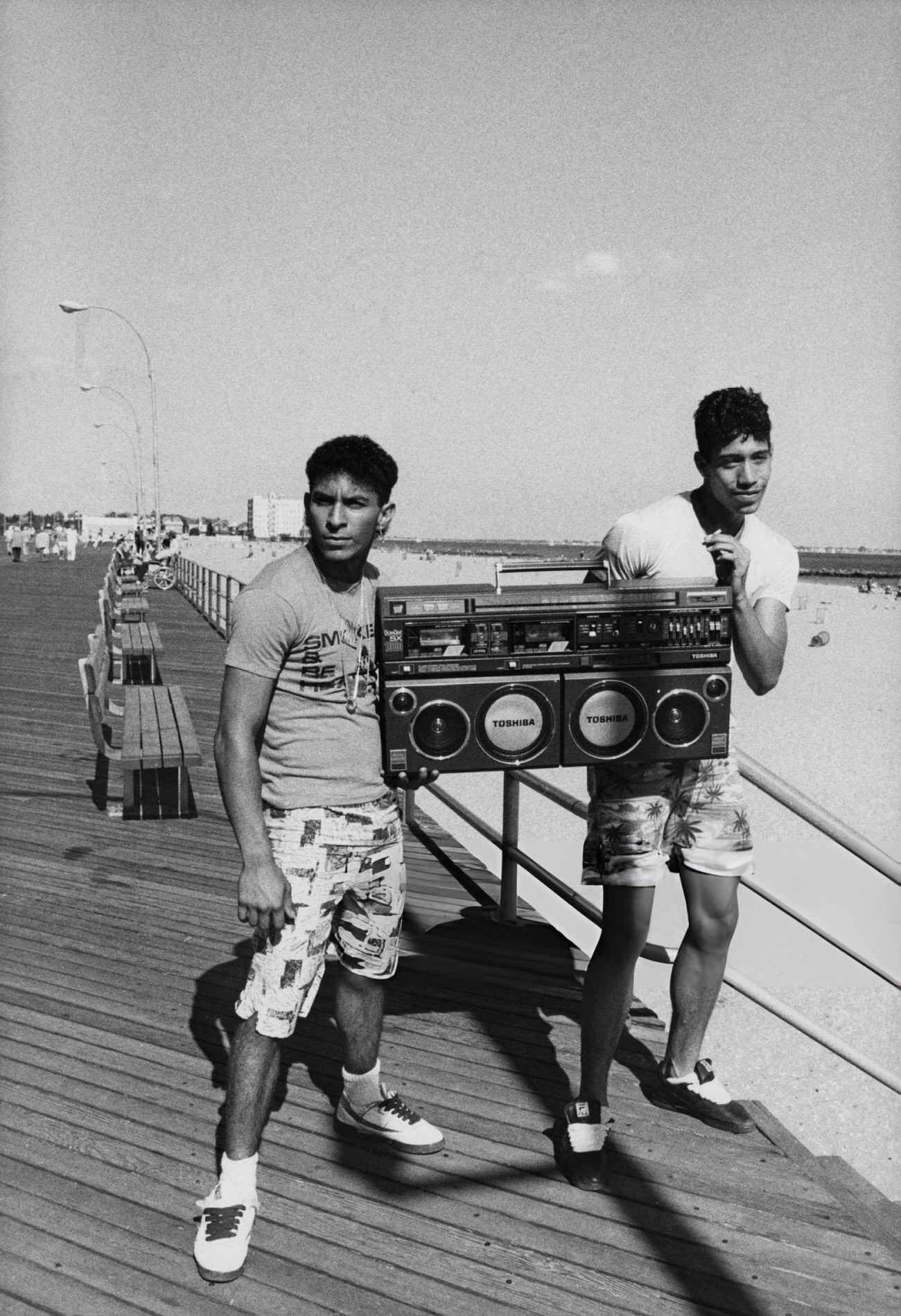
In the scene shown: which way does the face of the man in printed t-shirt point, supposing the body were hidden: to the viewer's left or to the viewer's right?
to the viewer's left

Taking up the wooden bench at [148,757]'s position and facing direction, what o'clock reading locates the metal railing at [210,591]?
The metal railing is roughly at 9 o'clock from the wooden bench.

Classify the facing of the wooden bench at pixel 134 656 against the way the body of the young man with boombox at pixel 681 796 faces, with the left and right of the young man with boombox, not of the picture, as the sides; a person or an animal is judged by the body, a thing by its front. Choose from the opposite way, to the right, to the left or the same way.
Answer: to the left

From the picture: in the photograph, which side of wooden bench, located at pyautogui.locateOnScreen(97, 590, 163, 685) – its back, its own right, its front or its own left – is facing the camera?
right

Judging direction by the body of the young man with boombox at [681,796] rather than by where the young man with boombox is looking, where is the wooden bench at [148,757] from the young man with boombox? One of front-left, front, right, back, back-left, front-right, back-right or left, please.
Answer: back

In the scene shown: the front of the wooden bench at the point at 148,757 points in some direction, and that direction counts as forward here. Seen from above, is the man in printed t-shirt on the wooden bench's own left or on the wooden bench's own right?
on the wooden bench's own right

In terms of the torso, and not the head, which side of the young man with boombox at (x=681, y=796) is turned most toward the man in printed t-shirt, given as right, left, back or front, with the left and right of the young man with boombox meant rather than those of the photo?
right

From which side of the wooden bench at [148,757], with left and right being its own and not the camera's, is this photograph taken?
right

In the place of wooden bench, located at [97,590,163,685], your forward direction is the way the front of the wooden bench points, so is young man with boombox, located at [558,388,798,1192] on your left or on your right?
on your right

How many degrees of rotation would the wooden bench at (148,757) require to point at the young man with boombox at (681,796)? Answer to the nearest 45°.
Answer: approximately 90° to its right
